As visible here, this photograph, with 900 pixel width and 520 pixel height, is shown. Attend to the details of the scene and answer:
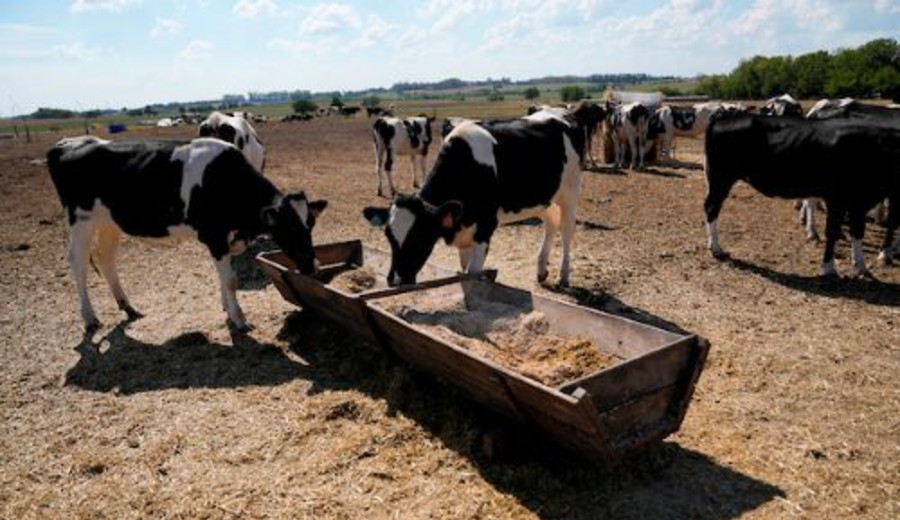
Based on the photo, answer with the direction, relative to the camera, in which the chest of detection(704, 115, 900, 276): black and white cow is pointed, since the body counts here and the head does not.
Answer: to the viewer's right

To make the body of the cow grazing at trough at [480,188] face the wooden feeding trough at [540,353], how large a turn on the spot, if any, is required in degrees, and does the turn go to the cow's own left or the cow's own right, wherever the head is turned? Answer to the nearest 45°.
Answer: approximately 45° to the cow's own left

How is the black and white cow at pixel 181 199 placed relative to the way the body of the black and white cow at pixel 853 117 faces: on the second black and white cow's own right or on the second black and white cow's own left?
on the second black and white cow's own right

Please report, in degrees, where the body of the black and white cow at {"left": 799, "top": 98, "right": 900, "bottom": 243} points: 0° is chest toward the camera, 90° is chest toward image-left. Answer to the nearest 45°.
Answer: approximately 270°

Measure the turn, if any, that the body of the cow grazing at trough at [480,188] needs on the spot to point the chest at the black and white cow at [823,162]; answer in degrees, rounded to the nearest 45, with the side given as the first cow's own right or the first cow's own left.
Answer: approximately 180°

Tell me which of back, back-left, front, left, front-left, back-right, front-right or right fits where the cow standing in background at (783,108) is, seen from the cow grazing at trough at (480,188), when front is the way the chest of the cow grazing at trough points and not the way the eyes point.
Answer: back

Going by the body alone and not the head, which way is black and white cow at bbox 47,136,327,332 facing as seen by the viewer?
to the viewer's right

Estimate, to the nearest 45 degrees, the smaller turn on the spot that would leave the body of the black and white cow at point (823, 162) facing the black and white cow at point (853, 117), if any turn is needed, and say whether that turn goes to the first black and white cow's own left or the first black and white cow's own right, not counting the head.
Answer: approximately 90° to the first black and white cow's own left

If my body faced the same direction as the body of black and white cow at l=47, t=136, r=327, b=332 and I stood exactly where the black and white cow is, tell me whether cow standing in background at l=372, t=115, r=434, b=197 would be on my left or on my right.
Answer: on my left

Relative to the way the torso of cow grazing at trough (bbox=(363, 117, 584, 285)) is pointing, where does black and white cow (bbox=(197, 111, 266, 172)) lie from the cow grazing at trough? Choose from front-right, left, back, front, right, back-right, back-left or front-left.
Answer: right
